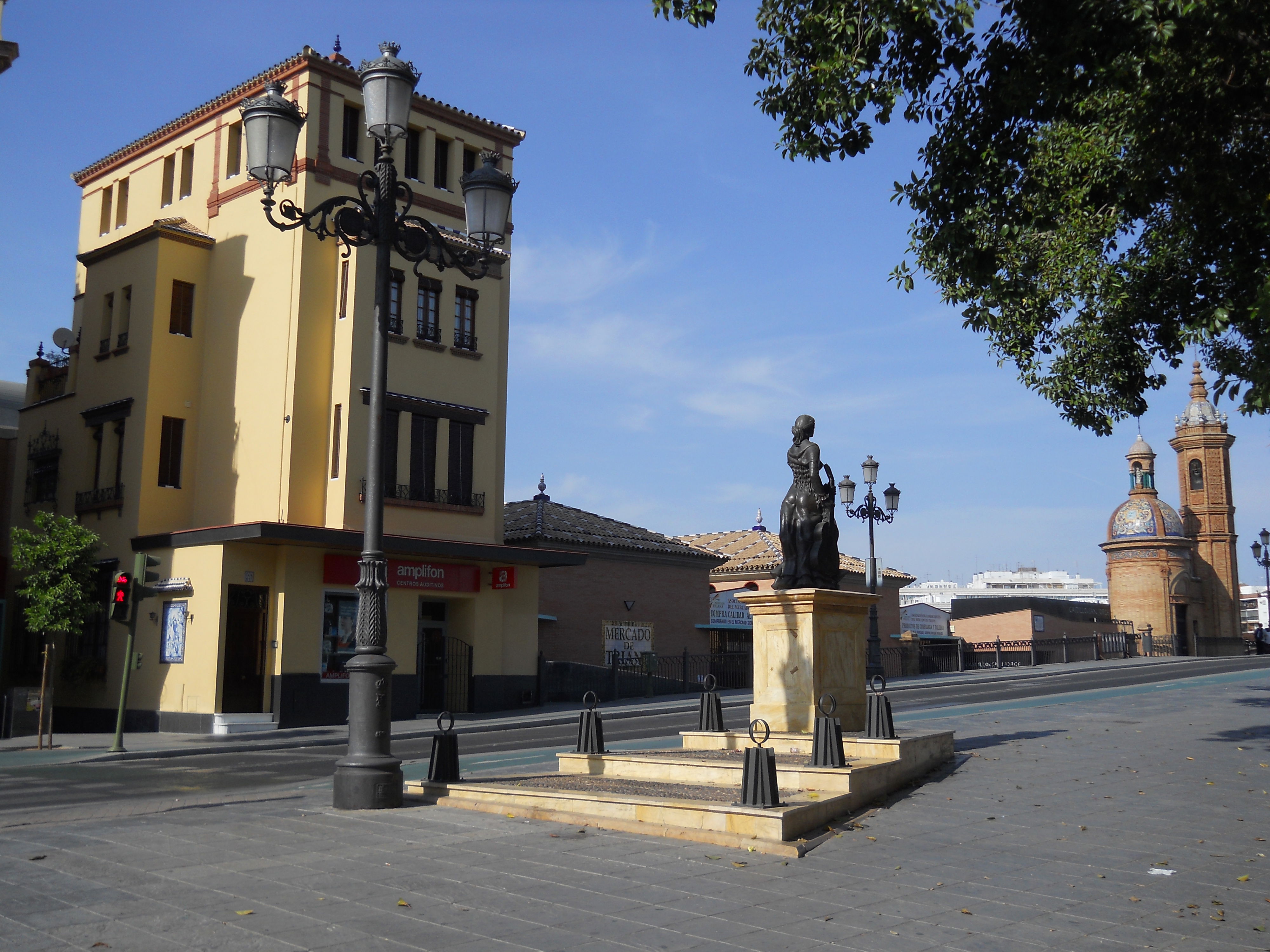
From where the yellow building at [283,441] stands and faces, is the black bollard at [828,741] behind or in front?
in front

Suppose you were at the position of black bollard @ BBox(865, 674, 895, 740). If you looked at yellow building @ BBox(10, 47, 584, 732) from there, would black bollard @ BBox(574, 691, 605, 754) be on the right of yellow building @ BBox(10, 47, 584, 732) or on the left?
left

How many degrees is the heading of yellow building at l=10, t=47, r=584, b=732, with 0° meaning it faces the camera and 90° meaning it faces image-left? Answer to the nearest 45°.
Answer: approximately 315°

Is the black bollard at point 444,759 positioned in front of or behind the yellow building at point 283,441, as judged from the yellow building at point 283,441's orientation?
in front

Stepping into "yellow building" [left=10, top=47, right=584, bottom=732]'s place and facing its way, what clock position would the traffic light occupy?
The traffic light is roughly at 2 o'clock from the yellow building.

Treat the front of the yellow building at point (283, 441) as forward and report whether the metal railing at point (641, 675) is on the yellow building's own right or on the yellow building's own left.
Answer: on the yellow building's own left

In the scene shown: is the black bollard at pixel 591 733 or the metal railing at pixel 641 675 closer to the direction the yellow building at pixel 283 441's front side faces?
the black bollard

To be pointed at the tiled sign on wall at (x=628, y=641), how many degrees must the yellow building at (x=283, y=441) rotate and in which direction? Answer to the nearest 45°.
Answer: approximately 90° to its left

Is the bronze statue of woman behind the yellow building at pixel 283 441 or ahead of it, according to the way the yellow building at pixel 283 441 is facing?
ahead

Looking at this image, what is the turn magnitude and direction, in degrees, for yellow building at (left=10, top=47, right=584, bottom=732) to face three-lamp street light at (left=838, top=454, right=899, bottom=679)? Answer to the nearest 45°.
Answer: approximately 45° to its left
